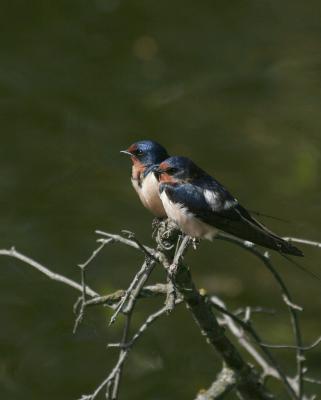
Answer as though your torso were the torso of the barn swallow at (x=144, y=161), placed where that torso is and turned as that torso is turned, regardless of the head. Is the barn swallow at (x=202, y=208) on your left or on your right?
on your left

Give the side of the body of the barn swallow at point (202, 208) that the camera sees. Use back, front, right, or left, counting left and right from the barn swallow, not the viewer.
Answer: left

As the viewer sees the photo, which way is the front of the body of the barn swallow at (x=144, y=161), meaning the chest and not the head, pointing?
to the viewer's left

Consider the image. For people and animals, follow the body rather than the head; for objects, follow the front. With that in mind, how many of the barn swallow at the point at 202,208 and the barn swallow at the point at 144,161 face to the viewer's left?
2
